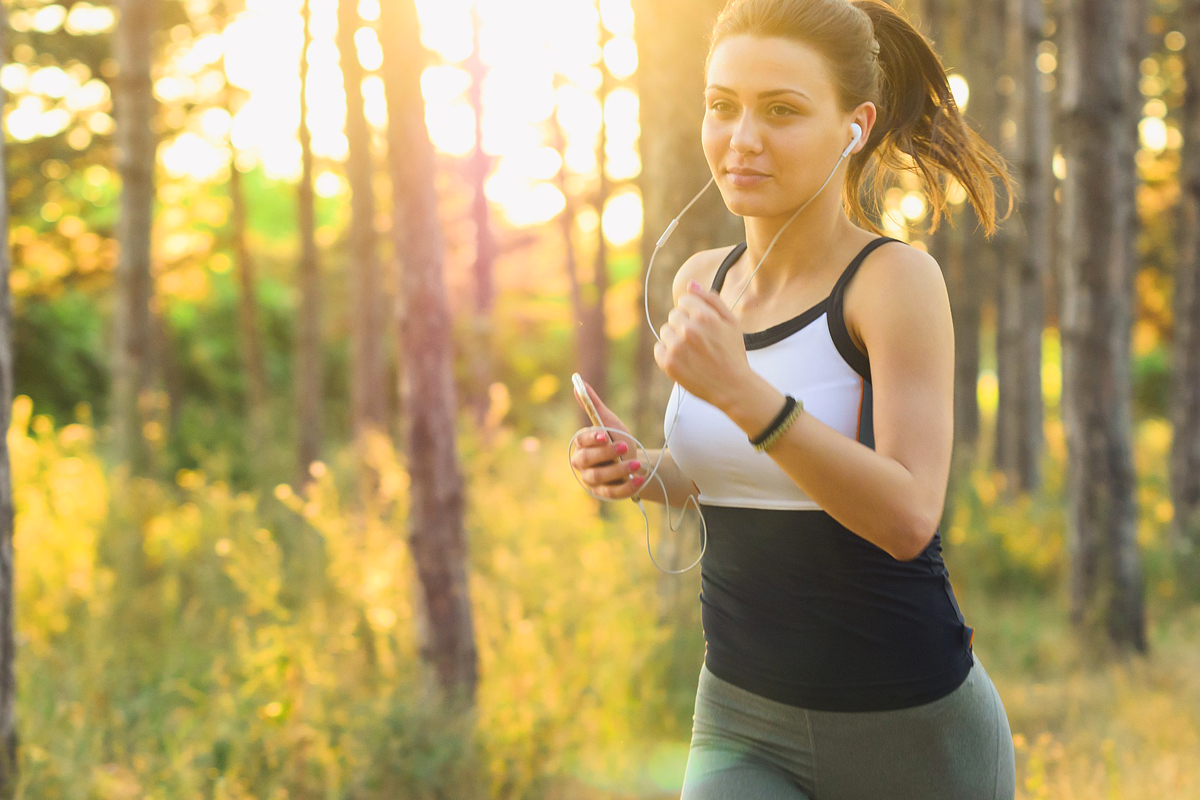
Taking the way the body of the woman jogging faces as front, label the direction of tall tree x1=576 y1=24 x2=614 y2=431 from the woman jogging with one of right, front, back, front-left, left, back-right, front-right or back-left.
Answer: back-right

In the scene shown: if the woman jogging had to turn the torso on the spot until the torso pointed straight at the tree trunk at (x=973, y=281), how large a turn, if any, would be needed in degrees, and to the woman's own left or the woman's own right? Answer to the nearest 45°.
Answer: approximately 135° to the woman's own right

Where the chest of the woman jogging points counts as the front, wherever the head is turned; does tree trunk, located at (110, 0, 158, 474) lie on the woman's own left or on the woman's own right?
on the woman's own right

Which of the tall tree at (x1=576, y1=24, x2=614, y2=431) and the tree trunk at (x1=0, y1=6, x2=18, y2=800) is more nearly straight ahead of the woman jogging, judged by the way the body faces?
the tree trunk

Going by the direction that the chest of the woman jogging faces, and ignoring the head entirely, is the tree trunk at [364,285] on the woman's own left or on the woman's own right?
on the woman's own right

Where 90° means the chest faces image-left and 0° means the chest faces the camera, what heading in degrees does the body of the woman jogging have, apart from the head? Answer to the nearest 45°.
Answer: approximately 45°

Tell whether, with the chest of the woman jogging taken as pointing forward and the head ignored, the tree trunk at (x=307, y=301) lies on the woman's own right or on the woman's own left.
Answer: on the woman's own right

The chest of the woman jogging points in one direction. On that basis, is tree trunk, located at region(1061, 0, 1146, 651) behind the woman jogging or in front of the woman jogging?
behind

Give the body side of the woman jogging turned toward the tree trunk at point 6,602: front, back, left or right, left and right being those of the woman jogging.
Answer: right

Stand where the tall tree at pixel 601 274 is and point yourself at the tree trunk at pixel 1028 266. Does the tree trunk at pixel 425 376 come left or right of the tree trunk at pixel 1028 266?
right

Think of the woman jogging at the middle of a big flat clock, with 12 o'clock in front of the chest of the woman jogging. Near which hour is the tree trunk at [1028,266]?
The tree trunk is roughly at 5 o'clock from the woman jogging.
